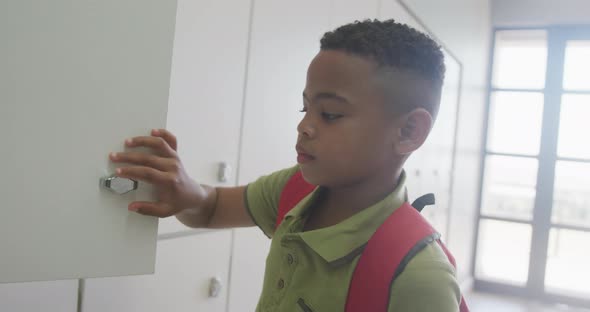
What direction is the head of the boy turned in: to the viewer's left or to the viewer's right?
to the viewer's left

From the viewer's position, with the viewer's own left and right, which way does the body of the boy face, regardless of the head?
facing the viewer and to the left of the viewer
